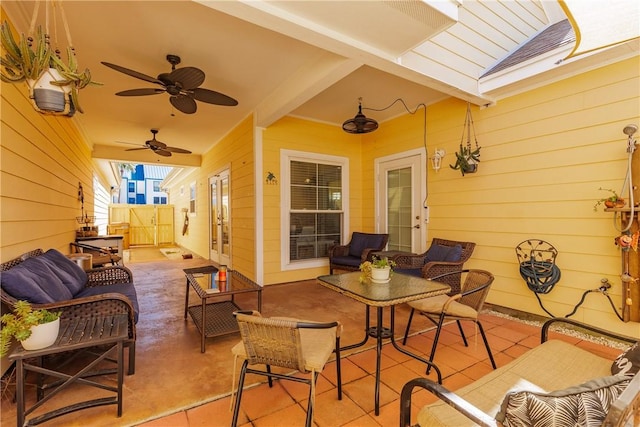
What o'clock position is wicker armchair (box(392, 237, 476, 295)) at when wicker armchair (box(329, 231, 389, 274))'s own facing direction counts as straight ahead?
wicker armchair (box(392, 237, 476, 295)) is roughly at 9 o'clock from wicker armchair (box(329, 231, 389, 274)).

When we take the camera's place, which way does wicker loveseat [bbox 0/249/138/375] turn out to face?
facing to the right of the viewer

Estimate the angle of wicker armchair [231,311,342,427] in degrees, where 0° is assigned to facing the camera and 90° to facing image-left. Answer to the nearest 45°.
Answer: approximately 225°

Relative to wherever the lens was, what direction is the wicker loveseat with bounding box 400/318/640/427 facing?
facing away from the viewer and to the left of the viewer

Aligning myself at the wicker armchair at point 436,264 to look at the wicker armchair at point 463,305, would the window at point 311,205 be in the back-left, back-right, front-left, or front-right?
back-right

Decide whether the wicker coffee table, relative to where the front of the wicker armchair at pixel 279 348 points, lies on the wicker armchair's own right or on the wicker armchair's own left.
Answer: on the wicker armchair's own left

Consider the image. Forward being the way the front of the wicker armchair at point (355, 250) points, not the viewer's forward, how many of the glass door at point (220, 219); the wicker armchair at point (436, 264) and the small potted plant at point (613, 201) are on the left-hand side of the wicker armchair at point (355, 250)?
2

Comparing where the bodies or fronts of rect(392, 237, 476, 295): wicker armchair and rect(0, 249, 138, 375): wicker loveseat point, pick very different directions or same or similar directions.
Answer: very different directions

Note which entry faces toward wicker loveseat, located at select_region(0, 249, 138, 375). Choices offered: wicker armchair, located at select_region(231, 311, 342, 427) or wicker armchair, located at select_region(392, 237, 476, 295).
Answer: wicker armchair, located at select_region(392, 237, 476, 295)

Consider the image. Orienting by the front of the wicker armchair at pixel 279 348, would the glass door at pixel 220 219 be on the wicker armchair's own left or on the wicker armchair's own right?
on the wicker armchair's own left
